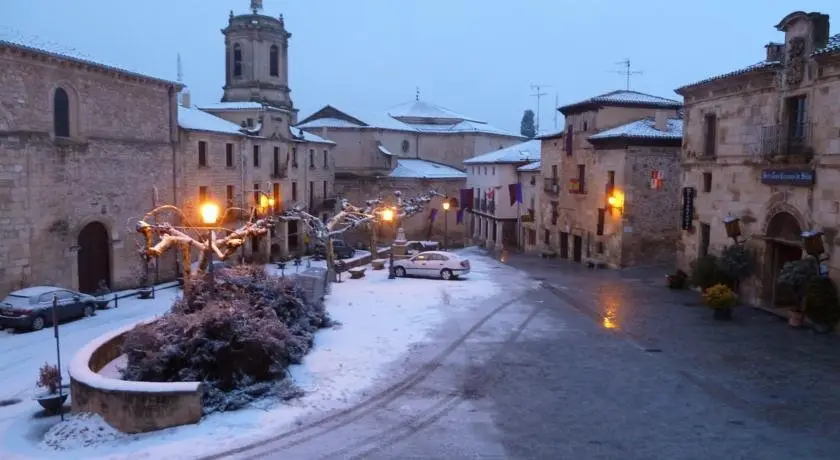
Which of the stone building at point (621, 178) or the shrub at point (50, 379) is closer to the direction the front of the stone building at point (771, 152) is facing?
the shrub

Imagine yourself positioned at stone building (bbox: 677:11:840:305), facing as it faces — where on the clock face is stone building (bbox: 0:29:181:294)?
stone building (bbox: 0:29:181:294) is roughly at 1 o'clock from stone building (bbox: 677:11:840:305).

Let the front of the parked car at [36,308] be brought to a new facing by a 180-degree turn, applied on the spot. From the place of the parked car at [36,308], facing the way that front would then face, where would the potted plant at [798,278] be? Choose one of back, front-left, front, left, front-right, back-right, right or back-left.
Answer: left

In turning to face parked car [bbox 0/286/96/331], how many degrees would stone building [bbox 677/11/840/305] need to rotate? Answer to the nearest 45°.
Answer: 0° — it already faces it

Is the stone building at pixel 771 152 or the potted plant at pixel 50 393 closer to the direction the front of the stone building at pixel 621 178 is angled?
the potted plant

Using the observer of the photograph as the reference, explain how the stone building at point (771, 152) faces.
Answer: facing the viewer and to the left of the viewer

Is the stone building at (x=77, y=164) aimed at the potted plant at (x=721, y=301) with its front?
yes

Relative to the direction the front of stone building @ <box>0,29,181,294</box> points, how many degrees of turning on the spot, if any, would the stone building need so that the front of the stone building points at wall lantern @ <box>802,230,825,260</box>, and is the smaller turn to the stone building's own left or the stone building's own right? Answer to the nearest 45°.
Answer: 0° — it already faces it

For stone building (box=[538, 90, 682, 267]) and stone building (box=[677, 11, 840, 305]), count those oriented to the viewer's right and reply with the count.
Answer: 0

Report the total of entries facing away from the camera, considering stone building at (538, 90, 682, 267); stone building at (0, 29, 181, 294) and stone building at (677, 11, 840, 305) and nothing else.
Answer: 0

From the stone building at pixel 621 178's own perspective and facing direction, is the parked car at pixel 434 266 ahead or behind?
ahead

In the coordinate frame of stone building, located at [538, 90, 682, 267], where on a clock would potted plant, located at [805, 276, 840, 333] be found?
The potted plant is roughly at 10 o'clock from the stone building.

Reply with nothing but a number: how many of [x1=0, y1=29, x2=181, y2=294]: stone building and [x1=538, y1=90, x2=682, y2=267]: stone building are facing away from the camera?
0
